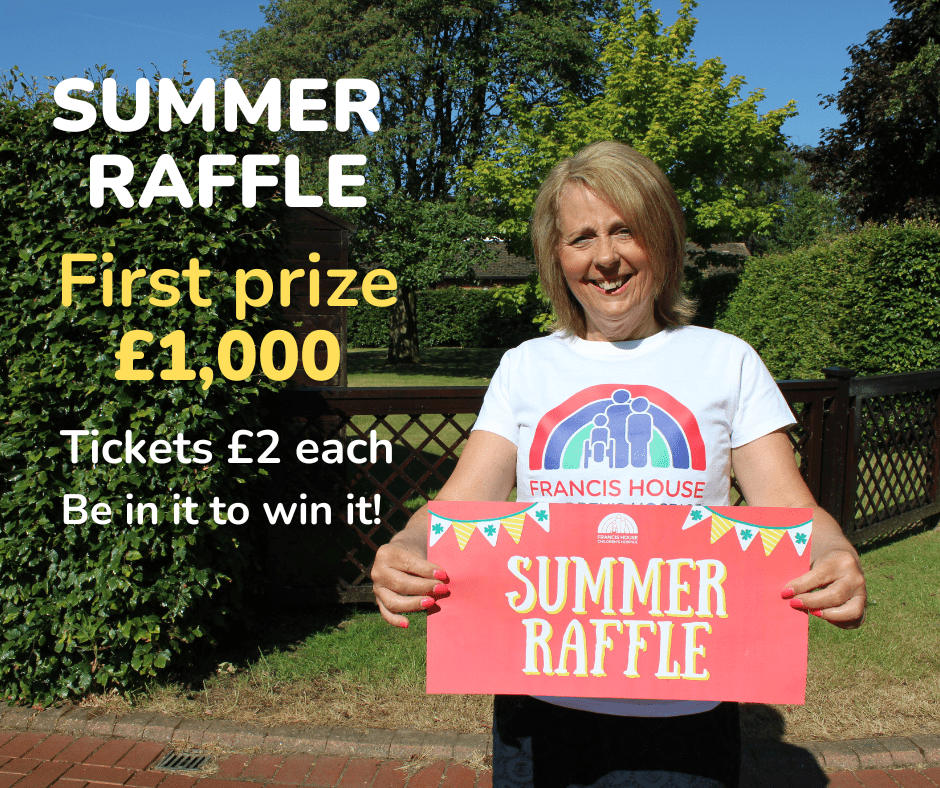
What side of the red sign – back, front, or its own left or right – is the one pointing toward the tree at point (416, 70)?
back

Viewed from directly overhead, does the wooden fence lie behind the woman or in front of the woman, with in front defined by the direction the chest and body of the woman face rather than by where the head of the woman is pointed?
behind

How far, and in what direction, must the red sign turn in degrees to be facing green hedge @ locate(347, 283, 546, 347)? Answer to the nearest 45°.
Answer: approximately 180°

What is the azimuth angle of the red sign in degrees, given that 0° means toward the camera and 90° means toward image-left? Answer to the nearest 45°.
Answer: approximately 0°

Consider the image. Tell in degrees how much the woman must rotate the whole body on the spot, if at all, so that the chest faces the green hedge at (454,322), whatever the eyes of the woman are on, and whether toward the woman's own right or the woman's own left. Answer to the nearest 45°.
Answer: approximately 180°

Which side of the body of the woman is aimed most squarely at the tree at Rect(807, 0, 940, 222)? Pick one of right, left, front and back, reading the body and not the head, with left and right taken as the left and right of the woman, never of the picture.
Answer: back

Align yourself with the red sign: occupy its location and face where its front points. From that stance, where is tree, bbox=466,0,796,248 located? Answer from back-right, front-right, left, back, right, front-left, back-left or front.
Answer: back

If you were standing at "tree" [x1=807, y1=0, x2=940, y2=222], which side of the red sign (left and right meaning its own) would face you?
back

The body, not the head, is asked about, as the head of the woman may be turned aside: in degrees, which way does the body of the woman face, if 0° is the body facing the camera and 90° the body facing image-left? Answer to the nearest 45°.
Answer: approximately 0°
